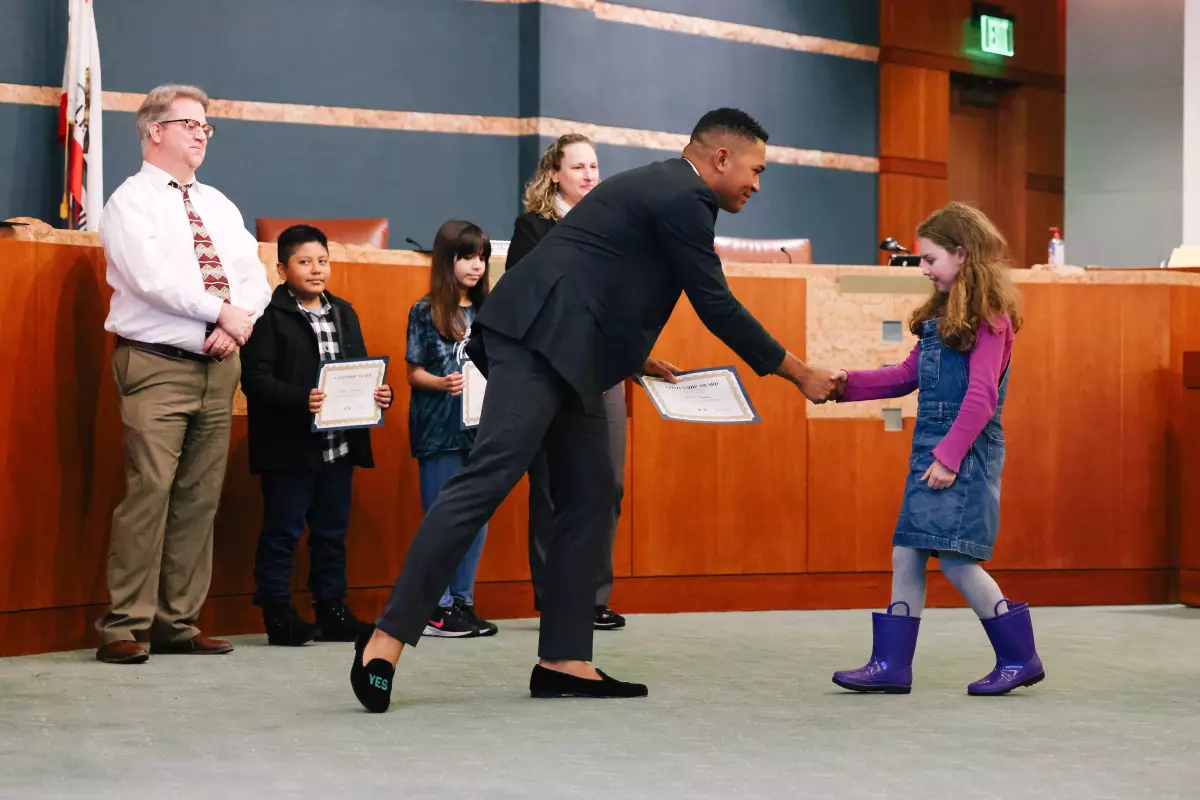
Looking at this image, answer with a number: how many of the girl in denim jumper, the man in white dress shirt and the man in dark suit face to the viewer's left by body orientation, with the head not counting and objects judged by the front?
1

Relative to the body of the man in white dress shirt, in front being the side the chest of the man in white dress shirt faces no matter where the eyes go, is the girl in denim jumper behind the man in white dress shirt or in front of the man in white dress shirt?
in front

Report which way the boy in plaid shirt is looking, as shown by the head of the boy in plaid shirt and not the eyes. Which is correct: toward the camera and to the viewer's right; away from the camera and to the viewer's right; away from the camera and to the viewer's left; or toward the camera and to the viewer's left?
toward the camera and to the viewer's right

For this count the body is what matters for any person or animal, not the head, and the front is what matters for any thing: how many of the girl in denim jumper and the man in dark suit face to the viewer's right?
1

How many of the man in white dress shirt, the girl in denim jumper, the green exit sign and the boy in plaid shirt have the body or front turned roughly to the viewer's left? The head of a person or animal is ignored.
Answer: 1

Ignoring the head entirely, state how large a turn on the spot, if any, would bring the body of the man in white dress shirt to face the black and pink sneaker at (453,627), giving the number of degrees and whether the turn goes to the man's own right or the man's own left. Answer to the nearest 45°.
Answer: approximately 45° to the man's own left

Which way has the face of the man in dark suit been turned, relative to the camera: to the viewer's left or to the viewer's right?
to the viewer's right

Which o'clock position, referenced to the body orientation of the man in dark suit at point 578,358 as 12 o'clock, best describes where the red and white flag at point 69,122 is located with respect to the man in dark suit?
The red and white flag is roughly at 8 o'clock from the man in dark suit.

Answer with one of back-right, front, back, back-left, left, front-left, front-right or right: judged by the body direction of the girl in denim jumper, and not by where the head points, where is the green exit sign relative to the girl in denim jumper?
right

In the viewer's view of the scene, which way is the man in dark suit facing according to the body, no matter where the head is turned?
to the viewer's right

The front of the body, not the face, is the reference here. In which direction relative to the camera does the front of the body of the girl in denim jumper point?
to the viewer's left

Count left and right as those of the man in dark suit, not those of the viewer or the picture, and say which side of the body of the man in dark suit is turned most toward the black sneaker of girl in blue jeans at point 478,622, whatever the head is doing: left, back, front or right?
left

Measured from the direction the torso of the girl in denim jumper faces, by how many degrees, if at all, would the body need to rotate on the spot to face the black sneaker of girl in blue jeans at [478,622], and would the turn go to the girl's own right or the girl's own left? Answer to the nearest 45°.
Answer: approximately 45° to the girl's own right

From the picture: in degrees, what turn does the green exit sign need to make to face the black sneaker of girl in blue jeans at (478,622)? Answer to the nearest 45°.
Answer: approximately 45° to its right

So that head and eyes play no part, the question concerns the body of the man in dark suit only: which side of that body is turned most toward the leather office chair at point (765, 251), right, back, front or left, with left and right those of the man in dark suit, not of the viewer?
left

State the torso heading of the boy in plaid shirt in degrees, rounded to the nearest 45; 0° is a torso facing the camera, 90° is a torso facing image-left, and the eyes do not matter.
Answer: approximately 315°
